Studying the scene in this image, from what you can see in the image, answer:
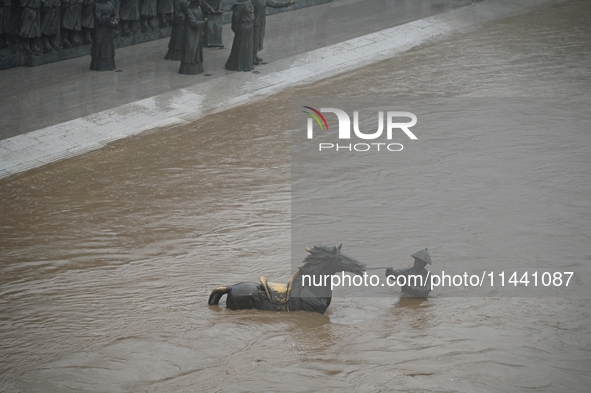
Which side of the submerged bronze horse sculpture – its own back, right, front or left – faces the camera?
right

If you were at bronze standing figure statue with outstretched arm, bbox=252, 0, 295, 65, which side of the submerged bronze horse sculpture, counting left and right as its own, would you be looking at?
left
